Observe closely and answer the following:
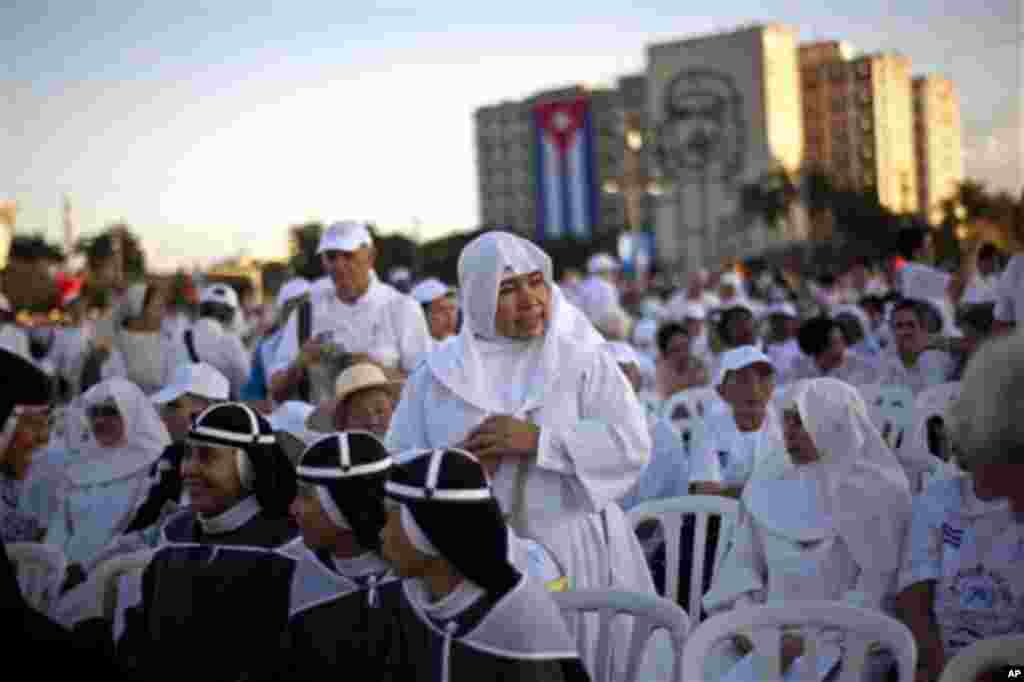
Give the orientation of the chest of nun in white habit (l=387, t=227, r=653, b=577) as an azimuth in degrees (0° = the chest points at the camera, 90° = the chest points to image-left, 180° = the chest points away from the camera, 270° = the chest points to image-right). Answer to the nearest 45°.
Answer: approximately 0°

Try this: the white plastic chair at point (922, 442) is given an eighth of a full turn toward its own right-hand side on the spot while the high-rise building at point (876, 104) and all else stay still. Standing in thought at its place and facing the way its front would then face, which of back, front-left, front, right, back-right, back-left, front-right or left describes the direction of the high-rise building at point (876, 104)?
right

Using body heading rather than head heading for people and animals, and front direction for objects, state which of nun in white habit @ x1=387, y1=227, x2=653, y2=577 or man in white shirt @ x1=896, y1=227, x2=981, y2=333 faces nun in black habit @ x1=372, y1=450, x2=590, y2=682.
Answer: the nun in white habit

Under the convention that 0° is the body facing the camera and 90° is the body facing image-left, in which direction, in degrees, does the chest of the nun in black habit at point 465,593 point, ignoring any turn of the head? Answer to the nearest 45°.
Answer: approximately 45°

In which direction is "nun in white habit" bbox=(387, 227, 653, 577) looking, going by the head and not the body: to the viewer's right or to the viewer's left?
to the viewer's right

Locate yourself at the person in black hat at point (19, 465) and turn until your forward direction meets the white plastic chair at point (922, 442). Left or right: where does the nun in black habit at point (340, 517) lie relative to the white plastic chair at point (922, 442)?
right
